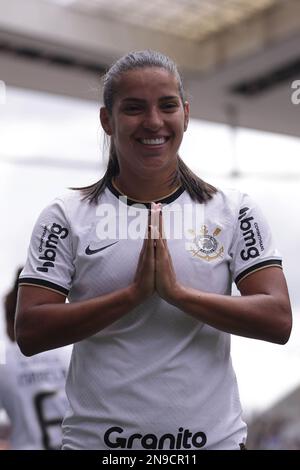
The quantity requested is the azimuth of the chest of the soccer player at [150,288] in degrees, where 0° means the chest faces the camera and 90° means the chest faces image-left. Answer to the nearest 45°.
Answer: approximately 0°

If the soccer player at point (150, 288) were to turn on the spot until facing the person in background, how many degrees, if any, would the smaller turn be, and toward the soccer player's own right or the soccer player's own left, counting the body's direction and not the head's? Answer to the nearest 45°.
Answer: approximately 180°
